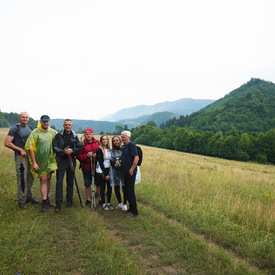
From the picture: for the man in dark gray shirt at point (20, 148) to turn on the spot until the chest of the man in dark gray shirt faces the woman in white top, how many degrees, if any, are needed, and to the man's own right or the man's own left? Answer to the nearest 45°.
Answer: approximately 45° to the man's own left

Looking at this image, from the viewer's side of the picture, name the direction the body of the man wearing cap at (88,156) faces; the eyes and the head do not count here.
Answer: toward the camera

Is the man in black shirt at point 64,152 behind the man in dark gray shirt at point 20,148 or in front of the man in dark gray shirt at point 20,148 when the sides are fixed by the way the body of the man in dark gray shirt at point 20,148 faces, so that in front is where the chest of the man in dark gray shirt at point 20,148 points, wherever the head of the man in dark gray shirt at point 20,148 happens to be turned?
in front

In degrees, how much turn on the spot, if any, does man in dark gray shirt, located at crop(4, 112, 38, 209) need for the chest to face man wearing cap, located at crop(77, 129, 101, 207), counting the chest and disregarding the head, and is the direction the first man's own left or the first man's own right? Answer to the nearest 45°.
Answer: approximately 45° to the first man's own left

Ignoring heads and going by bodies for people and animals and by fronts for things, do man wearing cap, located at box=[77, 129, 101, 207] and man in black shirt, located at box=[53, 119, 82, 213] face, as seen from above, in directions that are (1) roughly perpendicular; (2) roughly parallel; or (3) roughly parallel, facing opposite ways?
roughly parallel

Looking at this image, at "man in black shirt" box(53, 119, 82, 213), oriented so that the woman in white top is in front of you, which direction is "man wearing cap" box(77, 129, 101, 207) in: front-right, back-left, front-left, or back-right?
front-left

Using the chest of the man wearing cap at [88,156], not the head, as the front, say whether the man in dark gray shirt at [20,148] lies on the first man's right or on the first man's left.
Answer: on the first man's right

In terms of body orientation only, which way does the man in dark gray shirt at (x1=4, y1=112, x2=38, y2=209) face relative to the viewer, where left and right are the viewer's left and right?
facing the viewer and to the right of the viewer

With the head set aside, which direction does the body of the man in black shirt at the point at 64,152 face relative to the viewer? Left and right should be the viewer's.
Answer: facing the viewer

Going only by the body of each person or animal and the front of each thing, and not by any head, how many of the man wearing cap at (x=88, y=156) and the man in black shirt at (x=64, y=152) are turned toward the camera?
2
